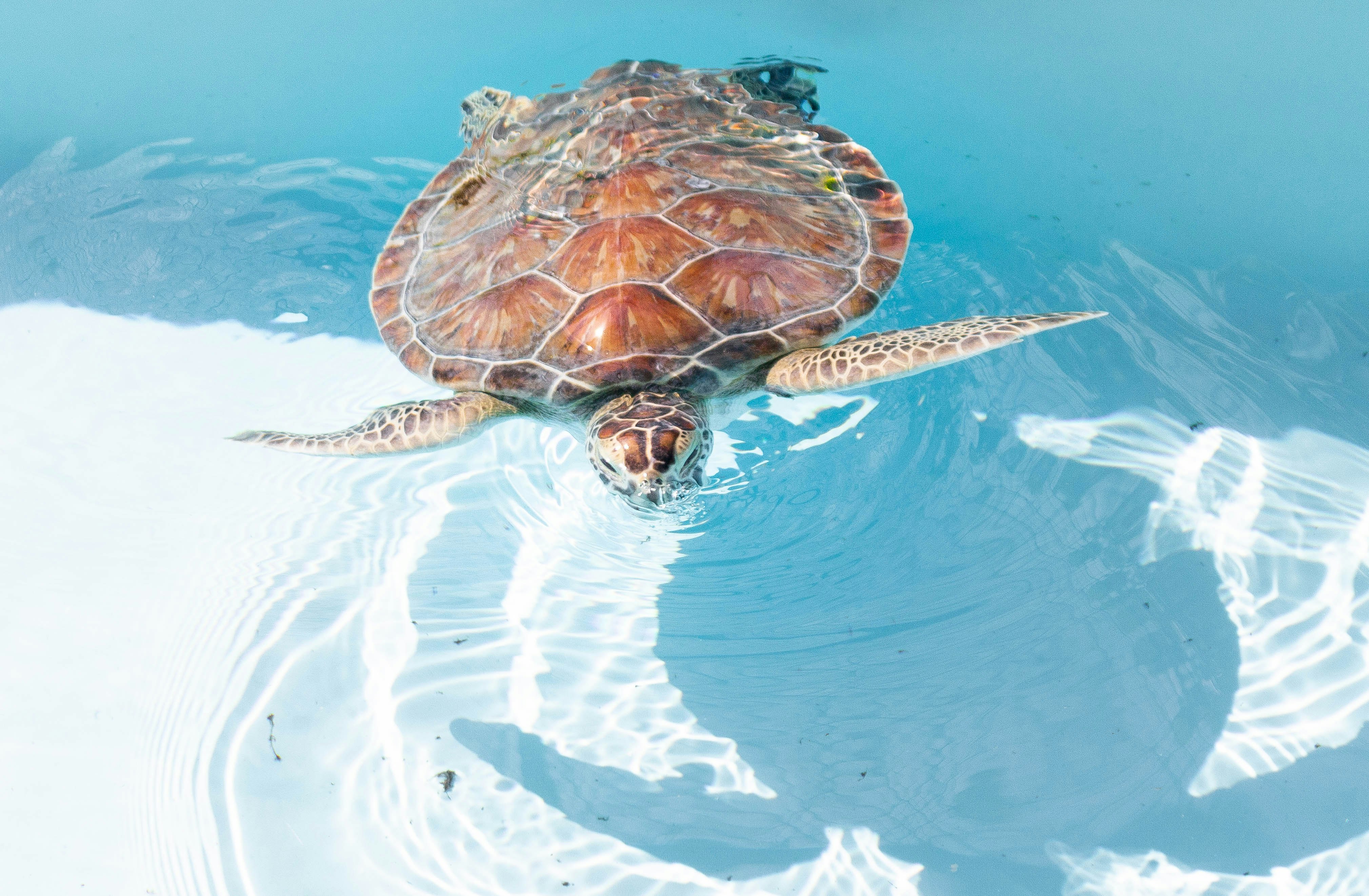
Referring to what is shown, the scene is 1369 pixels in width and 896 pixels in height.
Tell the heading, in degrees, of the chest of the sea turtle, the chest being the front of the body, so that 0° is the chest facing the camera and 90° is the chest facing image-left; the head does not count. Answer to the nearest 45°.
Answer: approximately 0°
